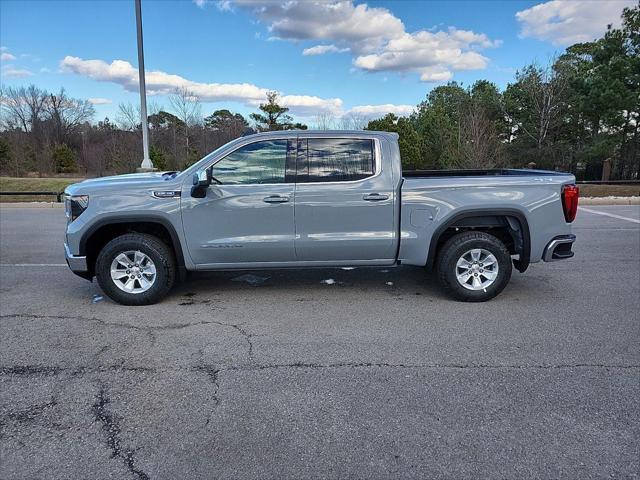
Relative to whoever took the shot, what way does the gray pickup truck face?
facing to the left of the viewer
